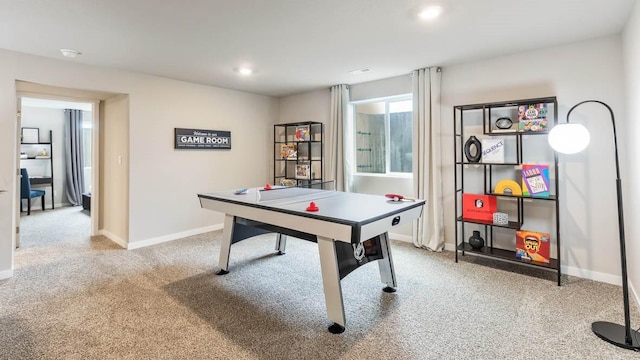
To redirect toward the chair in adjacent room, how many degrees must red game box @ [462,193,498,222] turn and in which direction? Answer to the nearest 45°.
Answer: approximately 90° to its right

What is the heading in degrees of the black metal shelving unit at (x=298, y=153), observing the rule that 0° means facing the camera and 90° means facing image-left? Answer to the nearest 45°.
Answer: approximately 45°

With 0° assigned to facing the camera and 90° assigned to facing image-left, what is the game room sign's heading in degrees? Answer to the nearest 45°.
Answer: approximately 315°

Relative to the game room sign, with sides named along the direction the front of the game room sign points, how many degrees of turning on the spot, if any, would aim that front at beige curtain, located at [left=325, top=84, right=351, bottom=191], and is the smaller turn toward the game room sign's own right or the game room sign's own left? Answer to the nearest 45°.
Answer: approximately 45° to the game room sign's own left

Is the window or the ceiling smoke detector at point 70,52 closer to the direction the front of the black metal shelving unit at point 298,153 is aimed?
the ceiling smoke detector

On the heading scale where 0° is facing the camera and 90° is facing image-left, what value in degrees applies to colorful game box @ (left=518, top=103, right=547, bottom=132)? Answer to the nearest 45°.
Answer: approximately 0°
